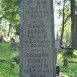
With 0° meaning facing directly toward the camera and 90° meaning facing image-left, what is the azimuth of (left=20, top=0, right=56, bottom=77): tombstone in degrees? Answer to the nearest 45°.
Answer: approximately 0°
